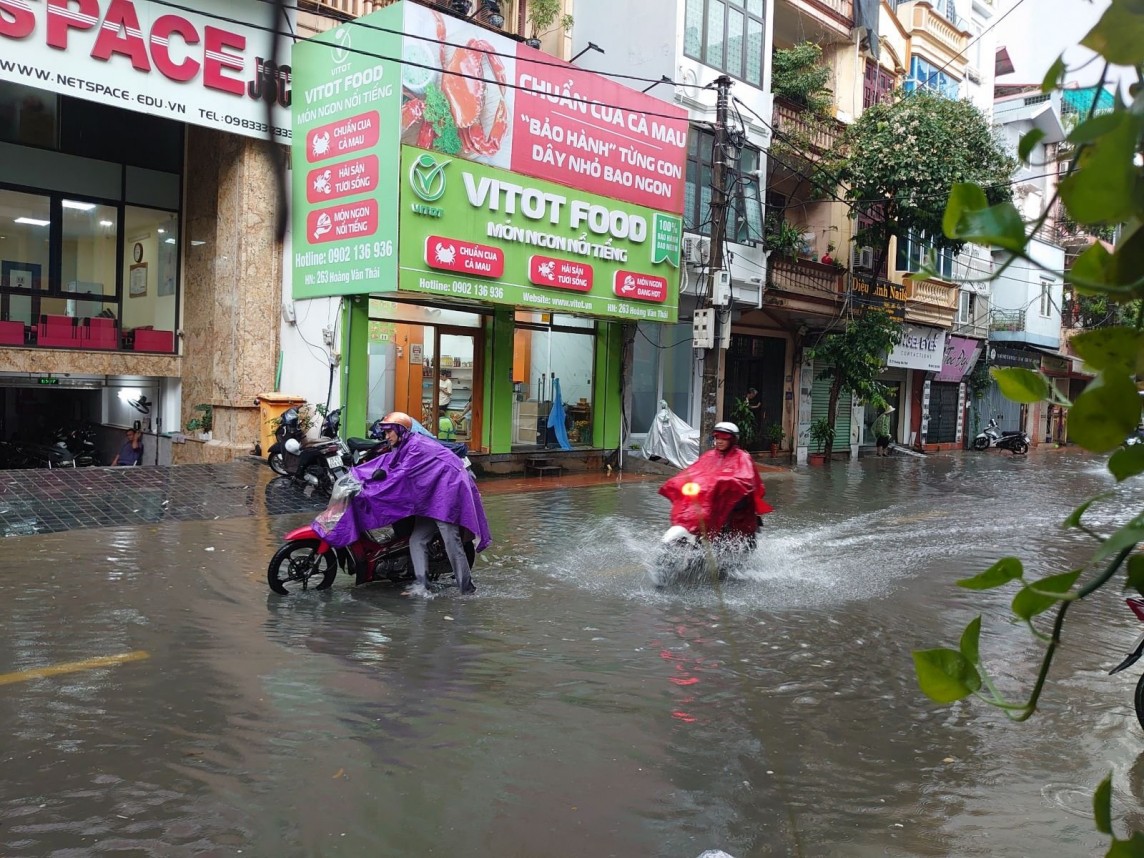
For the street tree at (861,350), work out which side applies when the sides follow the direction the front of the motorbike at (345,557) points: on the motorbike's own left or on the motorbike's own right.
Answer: on the motorbike's own right

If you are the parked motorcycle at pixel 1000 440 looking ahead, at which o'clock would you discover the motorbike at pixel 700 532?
The motorbike is roughly at 9 o'clock from the parked motorcycle.

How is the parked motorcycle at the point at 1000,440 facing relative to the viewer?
to the viewer's left

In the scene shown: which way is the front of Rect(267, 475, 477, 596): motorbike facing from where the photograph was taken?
facing to the left of the viewer

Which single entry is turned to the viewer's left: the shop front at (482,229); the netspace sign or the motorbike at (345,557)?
the motorbike

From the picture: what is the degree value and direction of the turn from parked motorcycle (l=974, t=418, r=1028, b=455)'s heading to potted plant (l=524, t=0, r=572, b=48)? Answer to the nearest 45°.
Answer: approximately 45° to its left

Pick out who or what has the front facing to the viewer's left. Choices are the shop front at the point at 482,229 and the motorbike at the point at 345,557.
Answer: the motorbike

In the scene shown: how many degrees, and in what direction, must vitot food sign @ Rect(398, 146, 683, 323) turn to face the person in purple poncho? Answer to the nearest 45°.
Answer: approximately 45° to its right

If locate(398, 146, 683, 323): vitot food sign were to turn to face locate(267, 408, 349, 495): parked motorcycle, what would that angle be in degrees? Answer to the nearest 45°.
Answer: approximately 90° to its right

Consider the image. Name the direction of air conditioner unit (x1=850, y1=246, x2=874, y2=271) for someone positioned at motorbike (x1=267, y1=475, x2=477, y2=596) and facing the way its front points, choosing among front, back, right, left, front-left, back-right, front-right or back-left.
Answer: back-right
